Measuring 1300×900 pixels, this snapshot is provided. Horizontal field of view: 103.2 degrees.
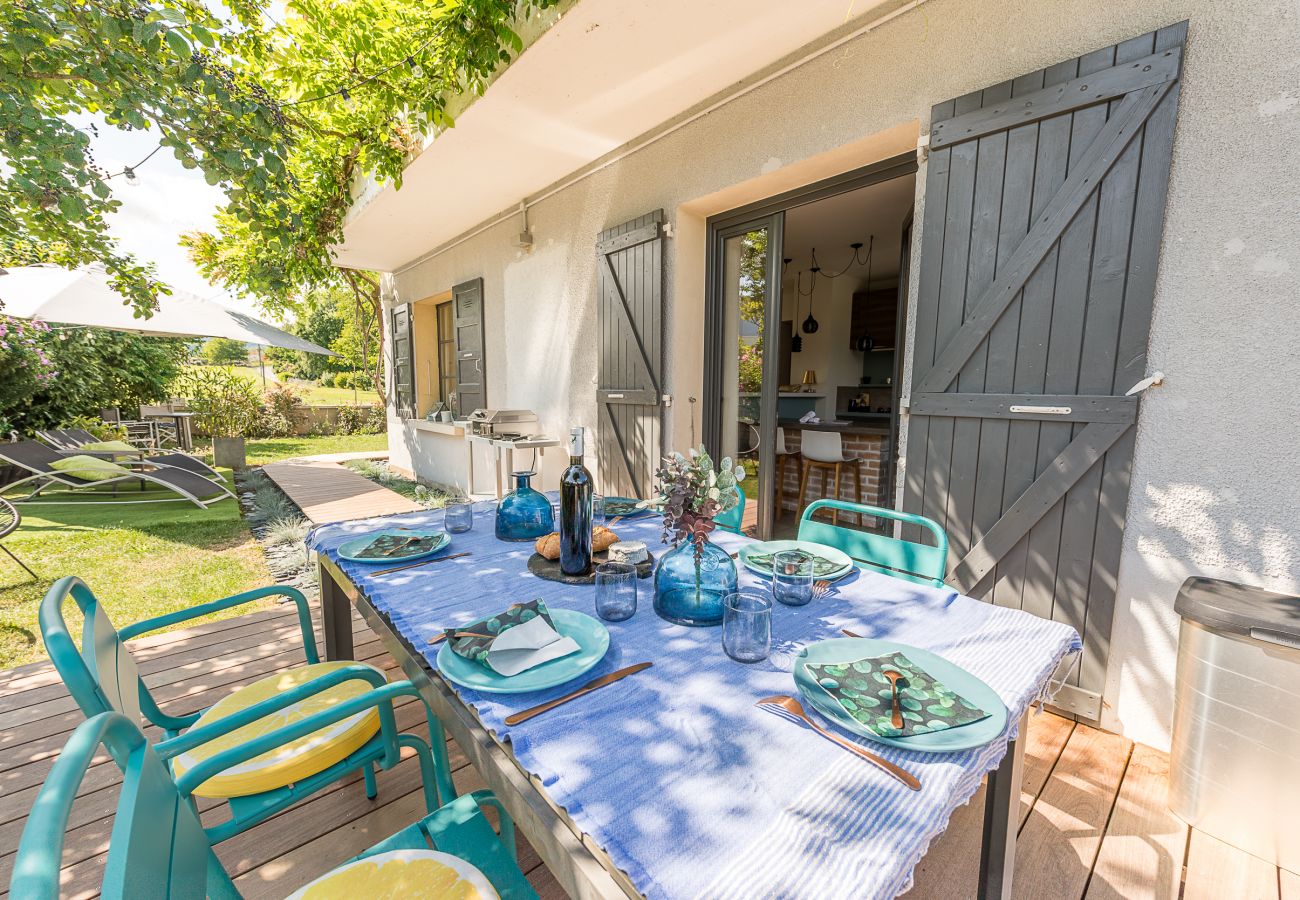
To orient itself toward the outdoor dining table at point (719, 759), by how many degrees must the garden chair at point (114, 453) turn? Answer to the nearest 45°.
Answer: approximately 90° to its right

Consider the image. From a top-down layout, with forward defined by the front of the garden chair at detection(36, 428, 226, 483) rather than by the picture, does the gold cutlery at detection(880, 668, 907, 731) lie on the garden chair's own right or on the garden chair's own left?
on the garden chair's own right

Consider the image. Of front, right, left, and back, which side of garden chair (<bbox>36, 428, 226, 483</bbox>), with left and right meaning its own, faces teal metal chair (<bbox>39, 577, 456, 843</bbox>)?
right

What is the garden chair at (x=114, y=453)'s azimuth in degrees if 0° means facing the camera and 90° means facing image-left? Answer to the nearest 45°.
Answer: approximately 270°

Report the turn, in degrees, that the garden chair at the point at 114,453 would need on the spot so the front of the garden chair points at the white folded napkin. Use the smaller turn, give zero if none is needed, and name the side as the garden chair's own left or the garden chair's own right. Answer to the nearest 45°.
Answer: approximately 90° to the garden chair's own right

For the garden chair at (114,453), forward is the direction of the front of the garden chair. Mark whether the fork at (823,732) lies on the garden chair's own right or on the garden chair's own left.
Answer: on the garden chair's own right

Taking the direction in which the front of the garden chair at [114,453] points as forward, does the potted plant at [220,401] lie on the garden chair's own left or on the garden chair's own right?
on the garden chair's own left
